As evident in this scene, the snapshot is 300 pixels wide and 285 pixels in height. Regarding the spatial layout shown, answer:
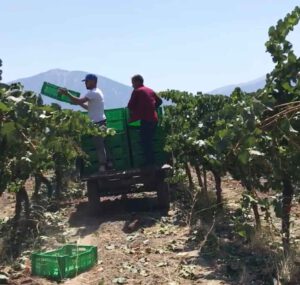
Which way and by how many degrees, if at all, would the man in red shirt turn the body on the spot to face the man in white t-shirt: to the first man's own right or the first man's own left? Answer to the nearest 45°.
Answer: approximately 45° to the first man's own left

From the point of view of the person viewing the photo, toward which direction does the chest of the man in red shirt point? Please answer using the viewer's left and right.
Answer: facing away from the viewer and to the left of the viewer

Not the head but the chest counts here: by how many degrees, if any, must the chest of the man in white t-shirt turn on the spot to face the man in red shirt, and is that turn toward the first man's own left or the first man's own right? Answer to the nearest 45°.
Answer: approximately 180°

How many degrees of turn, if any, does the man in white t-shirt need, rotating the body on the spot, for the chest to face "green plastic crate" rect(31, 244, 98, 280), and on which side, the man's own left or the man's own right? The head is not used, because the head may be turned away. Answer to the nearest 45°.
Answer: approximately 90° to the man's own left

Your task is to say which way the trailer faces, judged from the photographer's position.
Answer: facing away from the viewer

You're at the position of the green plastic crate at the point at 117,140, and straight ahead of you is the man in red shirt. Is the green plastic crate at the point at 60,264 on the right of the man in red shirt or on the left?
right

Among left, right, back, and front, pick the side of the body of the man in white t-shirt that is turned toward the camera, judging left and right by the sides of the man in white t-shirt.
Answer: left

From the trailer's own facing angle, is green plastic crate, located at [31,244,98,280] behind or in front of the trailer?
behind
